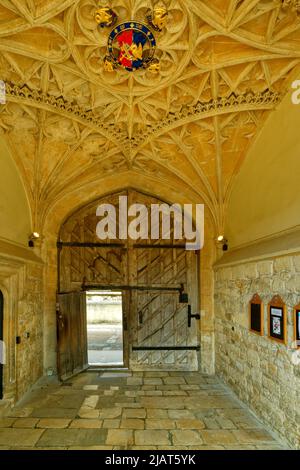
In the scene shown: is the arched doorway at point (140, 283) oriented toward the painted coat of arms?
yes

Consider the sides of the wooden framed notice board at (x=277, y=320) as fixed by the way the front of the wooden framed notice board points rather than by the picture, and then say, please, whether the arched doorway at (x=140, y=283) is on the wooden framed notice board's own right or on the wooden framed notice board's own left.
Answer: on the wooden framed notice board's own right

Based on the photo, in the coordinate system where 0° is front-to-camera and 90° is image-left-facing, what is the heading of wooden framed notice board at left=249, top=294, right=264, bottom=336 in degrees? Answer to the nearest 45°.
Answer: approximately 45°

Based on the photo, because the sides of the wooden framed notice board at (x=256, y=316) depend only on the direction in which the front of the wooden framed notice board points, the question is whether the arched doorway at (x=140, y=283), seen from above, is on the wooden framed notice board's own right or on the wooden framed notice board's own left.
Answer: on the wooden framed notice board's own right
